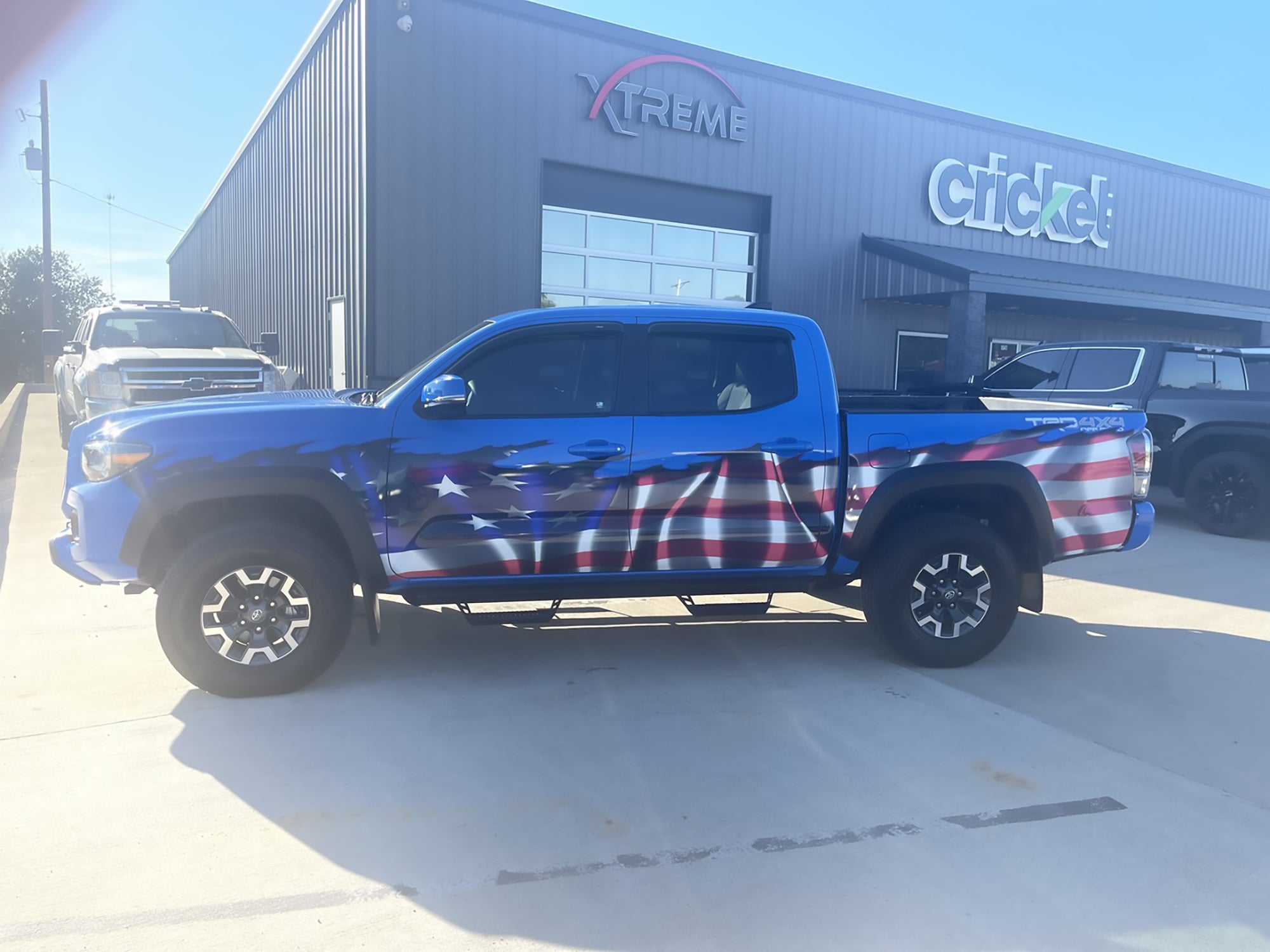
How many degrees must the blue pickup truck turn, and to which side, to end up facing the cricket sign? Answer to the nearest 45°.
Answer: approximately 135° to its right

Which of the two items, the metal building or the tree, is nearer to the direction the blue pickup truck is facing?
the tree

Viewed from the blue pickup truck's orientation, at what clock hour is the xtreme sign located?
The xtreme sign is roughly at 3 o'clock from the blue pickup truck.

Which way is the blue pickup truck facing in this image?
to the viewer's left

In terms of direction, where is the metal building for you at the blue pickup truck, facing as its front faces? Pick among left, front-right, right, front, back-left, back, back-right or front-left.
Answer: right

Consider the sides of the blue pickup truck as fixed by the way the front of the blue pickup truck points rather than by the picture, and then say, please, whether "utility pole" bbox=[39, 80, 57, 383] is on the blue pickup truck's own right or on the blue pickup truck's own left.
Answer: on the blue pickup truck's own right

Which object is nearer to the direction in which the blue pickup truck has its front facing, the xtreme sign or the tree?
the tree

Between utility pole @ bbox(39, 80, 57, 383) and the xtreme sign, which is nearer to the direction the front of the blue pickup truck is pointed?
the utility pole
